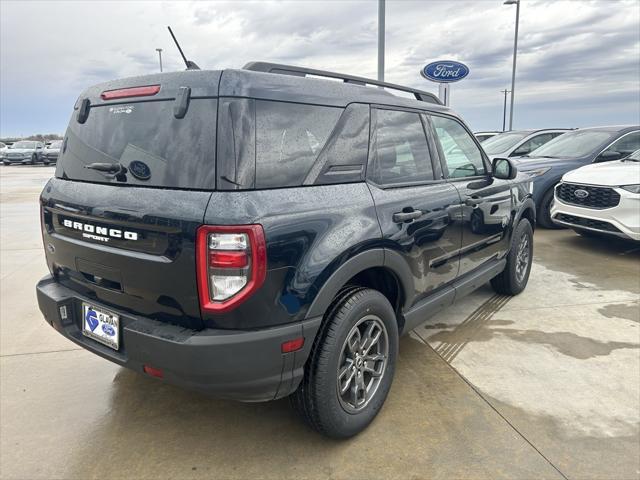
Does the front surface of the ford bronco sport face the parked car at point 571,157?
yes

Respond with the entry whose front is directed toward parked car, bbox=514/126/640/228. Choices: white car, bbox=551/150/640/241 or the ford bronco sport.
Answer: the ford bronco sport

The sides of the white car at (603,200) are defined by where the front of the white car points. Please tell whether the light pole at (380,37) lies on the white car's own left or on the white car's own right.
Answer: on the white car's own right

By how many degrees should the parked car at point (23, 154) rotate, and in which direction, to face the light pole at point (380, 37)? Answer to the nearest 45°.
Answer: approximately 45° to its left

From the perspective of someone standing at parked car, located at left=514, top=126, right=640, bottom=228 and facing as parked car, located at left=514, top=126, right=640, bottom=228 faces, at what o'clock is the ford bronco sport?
The ford bronco sport is roughly at 11 o'clock from the parked car.

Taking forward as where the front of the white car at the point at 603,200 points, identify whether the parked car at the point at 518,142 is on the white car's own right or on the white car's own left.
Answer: on the white car's own right

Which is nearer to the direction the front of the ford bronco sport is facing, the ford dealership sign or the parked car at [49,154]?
the ford dealership sign

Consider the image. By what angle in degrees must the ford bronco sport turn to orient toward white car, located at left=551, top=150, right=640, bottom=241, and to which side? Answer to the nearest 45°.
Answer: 0° — it already faces it

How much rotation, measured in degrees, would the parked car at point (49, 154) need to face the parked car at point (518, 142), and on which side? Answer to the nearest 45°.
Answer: approximately 45° to its left
